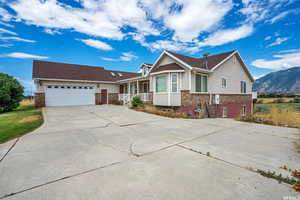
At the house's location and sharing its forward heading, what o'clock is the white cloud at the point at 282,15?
The white cloud is roughly at 8 o'clock from the house.

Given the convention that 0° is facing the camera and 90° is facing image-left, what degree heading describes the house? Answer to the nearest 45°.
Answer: approximately 45°

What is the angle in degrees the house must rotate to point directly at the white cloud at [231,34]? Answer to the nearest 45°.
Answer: approximately 135° to its left

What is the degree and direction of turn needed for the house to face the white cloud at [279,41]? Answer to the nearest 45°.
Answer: approximately 135° to its left

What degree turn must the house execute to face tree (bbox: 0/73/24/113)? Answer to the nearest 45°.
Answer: approximately 45° to its right
